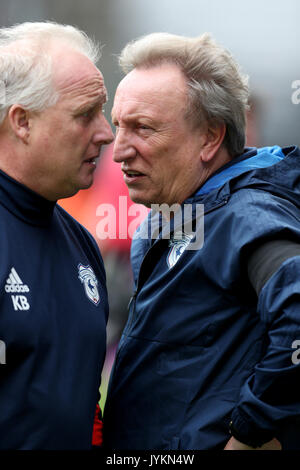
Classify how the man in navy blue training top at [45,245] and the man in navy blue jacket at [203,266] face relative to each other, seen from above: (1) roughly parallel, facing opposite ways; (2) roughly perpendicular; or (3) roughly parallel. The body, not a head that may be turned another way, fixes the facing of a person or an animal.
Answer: roughly perpendicular

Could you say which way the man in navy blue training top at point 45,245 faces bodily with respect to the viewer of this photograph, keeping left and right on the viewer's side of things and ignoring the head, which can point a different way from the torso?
facing the viewer and to the right of the viewer

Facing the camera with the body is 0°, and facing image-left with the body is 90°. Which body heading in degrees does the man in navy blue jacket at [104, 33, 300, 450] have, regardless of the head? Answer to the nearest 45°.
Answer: approximately 45°

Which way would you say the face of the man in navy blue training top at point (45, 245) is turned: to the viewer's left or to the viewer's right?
to the viewer's right

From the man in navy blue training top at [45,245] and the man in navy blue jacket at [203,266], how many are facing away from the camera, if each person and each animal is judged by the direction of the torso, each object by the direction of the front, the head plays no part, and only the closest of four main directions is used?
0
